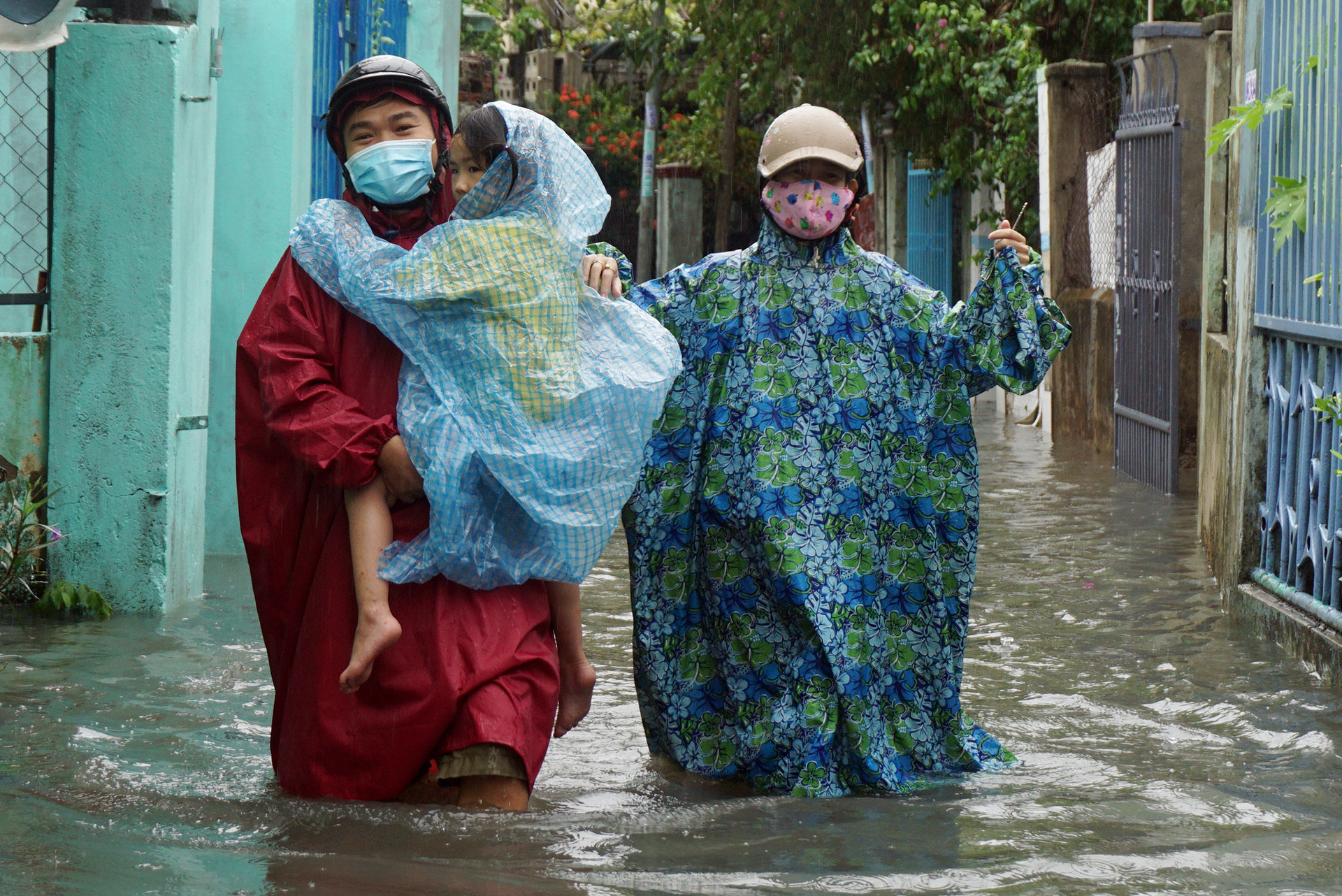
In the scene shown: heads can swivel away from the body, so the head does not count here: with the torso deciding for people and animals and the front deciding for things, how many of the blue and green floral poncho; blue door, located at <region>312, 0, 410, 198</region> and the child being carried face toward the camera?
2

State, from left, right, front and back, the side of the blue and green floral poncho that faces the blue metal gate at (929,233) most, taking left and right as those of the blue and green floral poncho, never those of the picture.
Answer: back

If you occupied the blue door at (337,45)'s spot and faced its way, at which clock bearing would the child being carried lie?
The child being carried is roughly at 12 o'clock from the blue door.

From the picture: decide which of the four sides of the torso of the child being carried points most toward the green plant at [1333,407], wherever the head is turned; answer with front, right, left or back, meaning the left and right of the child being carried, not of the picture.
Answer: right

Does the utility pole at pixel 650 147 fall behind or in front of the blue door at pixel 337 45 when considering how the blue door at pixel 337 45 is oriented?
behind
